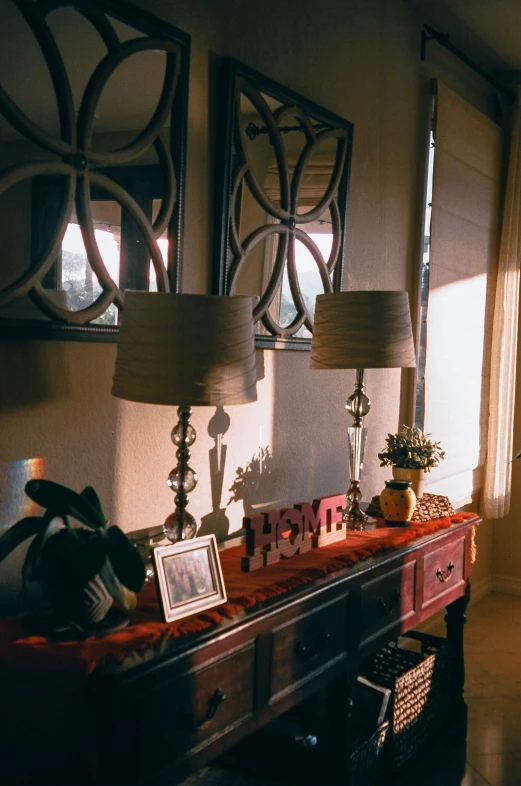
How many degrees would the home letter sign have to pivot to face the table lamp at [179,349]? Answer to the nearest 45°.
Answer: approximately 90° to its right

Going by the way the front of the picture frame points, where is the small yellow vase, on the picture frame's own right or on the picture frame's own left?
on the picture frame's own left

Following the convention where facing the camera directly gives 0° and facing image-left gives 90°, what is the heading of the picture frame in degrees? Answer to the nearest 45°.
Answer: approximately 315°
